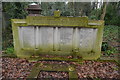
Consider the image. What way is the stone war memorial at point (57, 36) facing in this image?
toward the camera
